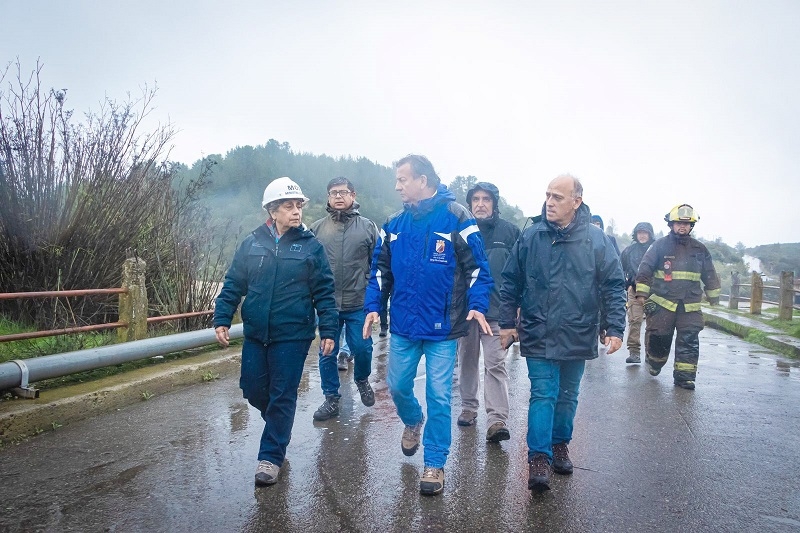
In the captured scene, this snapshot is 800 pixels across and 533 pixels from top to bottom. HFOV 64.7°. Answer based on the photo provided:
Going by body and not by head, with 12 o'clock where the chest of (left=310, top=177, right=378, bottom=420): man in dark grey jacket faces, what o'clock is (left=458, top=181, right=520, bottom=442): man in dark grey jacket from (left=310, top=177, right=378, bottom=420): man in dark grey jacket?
(left=458, top=181, right=520, bottom=442): man in dark grey jacket is roughly at 10 o'clock from (left=310, top=177, right=378, bottom=420): man in dark grey jacket.

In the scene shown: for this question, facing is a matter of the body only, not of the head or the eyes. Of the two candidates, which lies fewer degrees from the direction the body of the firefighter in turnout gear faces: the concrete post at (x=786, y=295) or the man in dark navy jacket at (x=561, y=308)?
the man in dark navy jacket

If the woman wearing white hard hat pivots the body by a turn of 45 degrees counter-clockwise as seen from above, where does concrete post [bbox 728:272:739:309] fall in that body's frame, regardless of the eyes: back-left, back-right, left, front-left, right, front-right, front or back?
left

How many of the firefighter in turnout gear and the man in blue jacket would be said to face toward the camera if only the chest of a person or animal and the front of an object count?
2

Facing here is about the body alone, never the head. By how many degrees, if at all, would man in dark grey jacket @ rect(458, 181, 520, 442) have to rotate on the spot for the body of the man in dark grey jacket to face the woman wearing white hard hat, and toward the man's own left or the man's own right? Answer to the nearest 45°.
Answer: approximately 45° to the man's own right

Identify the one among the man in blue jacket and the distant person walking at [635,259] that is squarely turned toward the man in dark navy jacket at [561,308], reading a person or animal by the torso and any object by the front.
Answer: the distant person walking

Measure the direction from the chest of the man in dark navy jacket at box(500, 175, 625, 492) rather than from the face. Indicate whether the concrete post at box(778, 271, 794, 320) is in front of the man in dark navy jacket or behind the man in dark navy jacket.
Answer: behind
